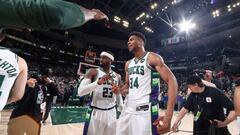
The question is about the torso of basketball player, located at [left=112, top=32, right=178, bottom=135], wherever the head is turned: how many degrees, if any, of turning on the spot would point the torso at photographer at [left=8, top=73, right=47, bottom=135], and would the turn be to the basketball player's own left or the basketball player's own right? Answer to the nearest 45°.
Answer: approximately 45° to the basketball player's own right

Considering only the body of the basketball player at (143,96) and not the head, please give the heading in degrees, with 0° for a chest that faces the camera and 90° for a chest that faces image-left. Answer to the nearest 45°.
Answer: approximately 45°

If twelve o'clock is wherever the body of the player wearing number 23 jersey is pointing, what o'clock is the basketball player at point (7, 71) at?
The basketball player is roughly at 2 o'clock from the player wearing number 23 jersey.
